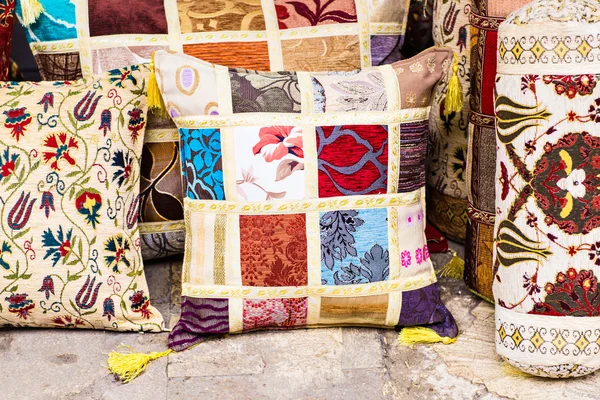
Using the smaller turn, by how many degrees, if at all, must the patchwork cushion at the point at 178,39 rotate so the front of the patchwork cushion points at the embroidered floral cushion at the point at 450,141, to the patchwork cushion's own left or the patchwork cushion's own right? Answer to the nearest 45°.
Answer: approximately 90° to the patchwork cushion's own left

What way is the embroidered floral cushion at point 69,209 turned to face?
toward the camera

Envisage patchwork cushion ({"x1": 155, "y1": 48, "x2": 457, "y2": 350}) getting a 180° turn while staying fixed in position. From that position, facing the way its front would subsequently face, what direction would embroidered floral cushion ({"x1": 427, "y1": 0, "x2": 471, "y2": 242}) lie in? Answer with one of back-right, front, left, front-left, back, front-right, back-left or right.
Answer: front-right

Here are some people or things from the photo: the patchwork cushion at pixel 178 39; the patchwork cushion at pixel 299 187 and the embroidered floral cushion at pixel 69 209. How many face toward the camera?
3

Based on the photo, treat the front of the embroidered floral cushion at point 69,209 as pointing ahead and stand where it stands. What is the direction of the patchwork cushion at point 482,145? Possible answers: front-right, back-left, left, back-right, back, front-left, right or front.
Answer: left

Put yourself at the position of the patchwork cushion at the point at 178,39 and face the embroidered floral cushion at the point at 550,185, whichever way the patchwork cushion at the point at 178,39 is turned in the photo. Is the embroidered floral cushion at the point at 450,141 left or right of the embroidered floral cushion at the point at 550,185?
left

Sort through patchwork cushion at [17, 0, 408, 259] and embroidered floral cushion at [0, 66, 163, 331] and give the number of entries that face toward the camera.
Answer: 2

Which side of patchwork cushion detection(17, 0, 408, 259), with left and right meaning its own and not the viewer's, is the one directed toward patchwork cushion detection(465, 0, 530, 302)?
left

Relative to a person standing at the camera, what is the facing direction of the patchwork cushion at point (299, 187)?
facing the viewer
